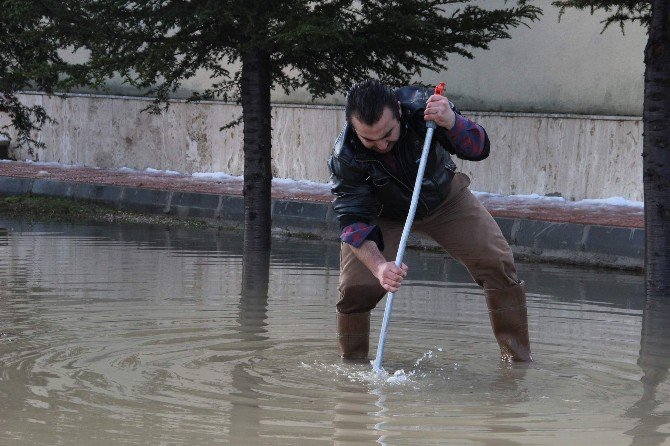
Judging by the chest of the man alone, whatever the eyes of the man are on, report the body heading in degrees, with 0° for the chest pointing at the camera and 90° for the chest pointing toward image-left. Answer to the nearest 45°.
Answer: approximately 0°

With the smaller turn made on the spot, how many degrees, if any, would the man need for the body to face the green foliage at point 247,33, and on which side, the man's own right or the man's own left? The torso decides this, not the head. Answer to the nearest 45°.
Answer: approximately 180°

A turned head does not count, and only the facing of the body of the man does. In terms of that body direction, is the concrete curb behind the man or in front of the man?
behind
